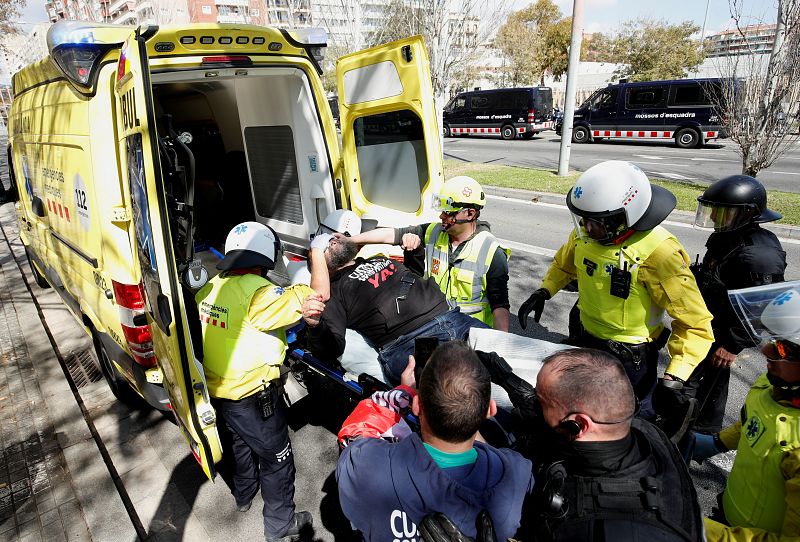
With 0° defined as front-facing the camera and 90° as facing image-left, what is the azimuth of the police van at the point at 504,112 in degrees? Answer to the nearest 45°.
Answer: approximately 135°

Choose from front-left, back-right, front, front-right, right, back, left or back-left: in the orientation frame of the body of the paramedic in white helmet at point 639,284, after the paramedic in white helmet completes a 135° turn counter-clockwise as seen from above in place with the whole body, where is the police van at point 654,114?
left

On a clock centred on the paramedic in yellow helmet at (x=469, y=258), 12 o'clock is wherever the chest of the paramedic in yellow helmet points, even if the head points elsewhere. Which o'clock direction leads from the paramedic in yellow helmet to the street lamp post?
The street lamp post is roughly at 5 o'clock from the paramedic in yellow helmet.

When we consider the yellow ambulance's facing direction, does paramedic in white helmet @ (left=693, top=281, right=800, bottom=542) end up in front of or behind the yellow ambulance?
behind

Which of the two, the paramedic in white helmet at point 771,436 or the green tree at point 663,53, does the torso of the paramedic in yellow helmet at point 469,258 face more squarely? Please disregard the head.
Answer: the paramedic in white helmet

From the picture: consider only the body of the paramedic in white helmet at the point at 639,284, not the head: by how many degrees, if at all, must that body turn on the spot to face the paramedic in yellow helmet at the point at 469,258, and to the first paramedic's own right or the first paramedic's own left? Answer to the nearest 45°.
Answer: approximately 45° to the first paramedic's own right

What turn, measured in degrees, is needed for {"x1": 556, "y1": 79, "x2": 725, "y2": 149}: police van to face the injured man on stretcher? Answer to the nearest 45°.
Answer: approximately 90° to its left

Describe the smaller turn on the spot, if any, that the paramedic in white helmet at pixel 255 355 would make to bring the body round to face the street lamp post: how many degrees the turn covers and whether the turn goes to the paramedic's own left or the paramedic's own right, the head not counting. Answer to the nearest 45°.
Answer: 0° — they already face it

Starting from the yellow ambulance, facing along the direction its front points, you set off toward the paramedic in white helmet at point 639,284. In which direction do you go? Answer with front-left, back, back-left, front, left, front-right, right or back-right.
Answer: back

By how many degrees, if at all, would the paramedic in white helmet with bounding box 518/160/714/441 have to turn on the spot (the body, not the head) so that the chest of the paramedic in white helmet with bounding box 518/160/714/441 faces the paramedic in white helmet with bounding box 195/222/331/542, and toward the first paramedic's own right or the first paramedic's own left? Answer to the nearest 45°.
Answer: approximately 45° to the first paramedic's own right

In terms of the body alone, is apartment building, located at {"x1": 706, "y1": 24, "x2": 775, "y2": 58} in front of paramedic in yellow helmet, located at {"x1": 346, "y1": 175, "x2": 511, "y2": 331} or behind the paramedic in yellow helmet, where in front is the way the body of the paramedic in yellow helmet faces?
behind

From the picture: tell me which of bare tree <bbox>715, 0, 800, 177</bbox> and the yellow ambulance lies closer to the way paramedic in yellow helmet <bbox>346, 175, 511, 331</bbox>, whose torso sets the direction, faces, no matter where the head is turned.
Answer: the yellow ambulance

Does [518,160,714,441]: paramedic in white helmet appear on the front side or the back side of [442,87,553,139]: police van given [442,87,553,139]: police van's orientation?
on the back side

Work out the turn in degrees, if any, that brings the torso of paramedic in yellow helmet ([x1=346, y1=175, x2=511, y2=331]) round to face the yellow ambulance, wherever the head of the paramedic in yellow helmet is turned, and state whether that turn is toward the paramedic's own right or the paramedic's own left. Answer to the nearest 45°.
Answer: approximately 45° to the paramedic's own right

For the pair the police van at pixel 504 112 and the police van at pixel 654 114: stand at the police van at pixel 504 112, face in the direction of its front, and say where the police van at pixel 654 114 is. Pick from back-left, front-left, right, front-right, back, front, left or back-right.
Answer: back
